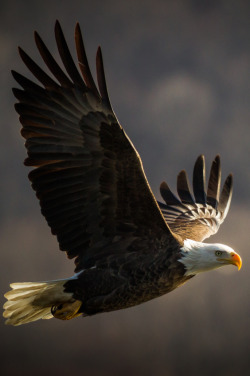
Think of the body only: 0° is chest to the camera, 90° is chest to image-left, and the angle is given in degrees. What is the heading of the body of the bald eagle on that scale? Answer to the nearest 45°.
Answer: approximately 270°
